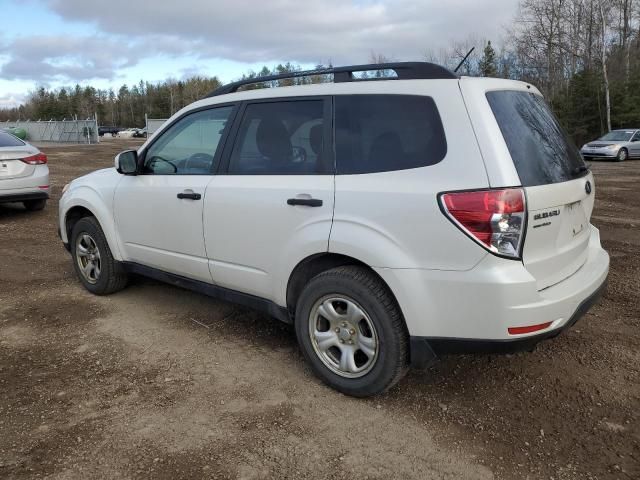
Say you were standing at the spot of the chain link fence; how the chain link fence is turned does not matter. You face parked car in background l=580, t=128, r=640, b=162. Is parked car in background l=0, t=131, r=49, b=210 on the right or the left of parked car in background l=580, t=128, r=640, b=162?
right

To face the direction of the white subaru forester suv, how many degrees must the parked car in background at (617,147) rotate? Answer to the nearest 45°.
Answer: approximately 45° to its left

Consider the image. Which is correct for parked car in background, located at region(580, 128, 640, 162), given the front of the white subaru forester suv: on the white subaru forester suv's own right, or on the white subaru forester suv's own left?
on the white subaru forester suv's own right

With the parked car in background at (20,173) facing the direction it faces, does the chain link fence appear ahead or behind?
ahead

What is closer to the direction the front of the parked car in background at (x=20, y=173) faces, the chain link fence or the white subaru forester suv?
the chain link fence

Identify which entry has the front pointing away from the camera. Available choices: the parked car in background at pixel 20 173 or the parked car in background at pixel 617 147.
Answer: the parked car in background at pixel 20 173

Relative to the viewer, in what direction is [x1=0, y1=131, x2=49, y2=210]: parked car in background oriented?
away from the camera

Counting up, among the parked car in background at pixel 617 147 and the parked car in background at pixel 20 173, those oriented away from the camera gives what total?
1

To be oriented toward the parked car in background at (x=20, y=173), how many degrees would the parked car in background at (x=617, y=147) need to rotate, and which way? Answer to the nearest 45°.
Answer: approximately 45° to its left

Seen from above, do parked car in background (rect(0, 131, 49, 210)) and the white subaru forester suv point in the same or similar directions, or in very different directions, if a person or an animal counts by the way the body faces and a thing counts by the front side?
same or similar directions

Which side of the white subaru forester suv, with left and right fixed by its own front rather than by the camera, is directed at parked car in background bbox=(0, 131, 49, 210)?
front
